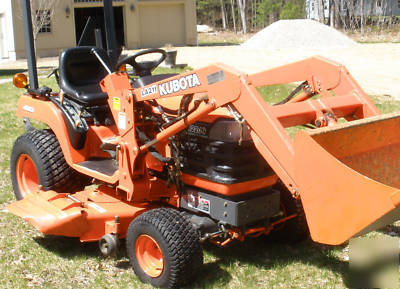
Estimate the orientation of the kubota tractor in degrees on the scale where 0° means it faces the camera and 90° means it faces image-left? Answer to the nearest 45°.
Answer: approximately 315°

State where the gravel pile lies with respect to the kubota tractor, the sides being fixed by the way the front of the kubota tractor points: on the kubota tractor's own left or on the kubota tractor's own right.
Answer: on the kubota tractor's own left
